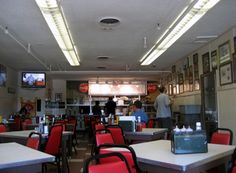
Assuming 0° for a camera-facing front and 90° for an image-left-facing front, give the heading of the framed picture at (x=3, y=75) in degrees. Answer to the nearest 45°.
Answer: approximately 315°

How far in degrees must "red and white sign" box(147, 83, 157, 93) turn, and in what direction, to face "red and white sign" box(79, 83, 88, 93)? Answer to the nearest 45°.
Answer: approximately 90° to its right

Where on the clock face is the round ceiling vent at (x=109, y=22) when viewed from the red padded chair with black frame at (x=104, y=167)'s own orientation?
The round ceiling vent is roughly at 12 o'clock from the red padded chair with black frame.

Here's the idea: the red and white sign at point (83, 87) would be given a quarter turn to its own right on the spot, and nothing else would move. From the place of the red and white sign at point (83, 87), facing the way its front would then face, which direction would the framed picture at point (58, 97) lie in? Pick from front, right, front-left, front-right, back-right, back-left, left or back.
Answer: front

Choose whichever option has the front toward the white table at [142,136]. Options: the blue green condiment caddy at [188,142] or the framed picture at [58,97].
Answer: the framed picture

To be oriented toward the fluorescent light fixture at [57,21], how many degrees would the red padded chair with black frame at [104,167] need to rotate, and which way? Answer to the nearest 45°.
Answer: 0° — it already faces it

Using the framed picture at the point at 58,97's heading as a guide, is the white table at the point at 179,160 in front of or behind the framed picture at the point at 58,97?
in front

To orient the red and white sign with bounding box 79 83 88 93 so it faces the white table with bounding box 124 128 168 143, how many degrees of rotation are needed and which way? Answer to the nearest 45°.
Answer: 0° — it already faces it

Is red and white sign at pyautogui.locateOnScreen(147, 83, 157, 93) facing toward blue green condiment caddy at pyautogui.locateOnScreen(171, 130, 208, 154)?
yes

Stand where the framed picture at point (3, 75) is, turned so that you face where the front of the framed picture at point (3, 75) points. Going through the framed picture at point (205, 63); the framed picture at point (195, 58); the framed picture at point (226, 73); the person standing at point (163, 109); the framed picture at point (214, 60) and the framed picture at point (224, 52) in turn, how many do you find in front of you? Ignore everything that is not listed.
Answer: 6

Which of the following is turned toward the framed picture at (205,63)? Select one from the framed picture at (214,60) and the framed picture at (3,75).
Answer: the framed picture at (3,75)

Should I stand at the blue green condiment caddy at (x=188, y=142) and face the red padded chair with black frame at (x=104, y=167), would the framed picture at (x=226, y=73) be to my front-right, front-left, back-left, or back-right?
back-right

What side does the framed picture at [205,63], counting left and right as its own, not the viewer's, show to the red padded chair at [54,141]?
front

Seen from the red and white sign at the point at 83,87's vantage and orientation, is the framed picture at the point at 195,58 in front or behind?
in front

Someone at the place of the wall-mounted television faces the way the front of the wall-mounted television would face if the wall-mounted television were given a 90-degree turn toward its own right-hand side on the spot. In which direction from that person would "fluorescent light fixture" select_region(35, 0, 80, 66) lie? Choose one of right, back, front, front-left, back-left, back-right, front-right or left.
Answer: left
